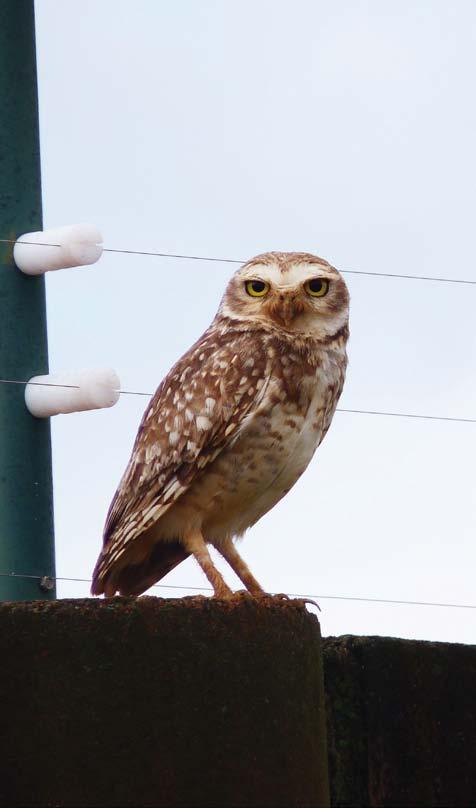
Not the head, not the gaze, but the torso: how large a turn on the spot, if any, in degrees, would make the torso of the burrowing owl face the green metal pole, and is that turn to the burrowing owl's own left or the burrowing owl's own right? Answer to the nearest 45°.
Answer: approximately 180°

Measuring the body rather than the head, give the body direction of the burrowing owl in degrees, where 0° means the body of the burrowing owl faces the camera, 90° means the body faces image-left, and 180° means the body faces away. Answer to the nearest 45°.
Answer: approximately 315°

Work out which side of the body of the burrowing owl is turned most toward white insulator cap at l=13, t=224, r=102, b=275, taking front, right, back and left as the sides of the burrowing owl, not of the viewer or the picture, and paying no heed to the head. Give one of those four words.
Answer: back

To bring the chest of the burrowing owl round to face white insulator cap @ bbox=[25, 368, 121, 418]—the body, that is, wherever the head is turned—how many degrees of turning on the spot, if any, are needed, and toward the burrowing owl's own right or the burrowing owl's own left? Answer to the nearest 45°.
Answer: approximately 180°
